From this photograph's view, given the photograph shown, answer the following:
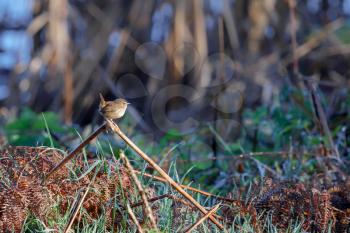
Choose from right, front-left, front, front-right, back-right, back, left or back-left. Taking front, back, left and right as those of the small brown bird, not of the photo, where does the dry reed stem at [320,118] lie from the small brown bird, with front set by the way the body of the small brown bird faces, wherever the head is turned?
front-left

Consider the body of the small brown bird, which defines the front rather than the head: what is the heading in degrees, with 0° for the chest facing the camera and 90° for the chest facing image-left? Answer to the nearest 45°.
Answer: approximately 270°
